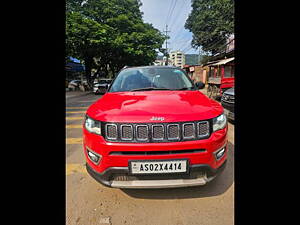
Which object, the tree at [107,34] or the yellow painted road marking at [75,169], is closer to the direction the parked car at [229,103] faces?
the yellow painted road marking

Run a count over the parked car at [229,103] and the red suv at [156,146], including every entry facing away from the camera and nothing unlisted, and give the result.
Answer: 0

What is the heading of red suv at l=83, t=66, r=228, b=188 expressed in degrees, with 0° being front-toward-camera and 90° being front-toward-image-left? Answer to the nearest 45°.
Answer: approximately 0°

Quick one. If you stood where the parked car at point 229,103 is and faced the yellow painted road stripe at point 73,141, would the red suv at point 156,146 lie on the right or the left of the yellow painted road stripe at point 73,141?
left

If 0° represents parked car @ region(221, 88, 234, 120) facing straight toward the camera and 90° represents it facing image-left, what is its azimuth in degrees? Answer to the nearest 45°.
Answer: approximately 45°

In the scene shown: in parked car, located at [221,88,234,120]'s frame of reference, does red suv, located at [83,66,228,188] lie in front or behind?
in front

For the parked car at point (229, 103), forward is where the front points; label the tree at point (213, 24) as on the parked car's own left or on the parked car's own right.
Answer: on the parked car's own right

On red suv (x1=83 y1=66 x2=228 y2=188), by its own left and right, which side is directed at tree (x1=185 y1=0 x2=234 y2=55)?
back

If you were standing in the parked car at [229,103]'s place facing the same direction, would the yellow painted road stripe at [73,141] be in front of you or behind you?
in front
